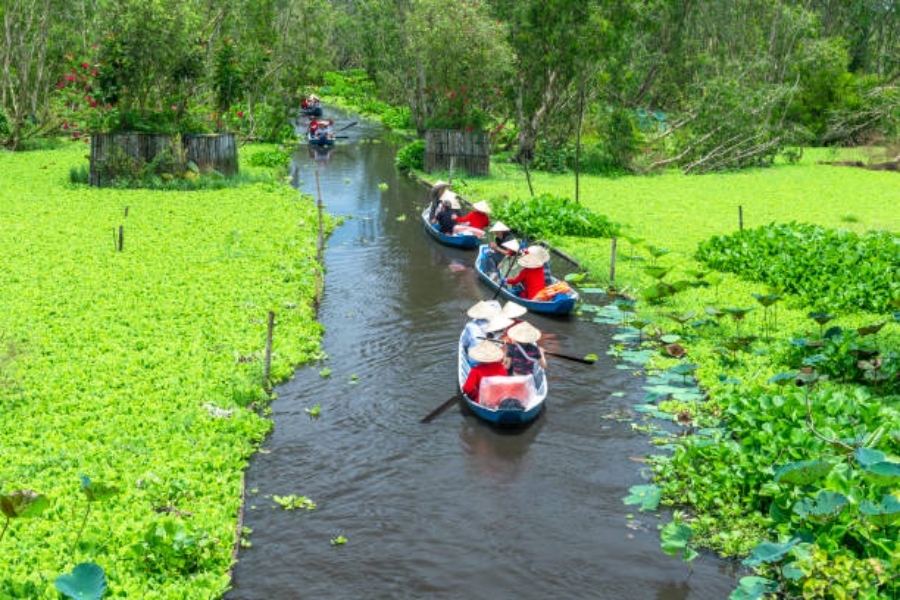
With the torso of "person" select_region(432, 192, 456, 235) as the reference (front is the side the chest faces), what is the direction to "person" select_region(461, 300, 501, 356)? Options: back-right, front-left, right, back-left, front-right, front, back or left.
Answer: back-left

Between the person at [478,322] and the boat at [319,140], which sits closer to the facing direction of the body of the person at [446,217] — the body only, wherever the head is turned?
the boat

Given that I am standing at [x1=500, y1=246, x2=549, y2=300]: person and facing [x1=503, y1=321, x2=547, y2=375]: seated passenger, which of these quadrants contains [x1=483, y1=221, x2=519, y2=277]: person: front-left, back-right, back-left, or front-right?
back-right

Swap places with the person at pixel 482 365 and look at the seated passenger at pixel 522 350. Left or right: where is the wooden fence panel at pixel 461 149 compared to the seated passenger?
left

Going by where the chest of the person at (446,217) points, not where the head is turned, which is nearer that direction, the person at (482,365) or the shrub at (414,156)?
the shrub
